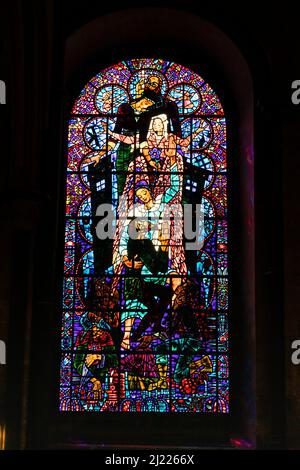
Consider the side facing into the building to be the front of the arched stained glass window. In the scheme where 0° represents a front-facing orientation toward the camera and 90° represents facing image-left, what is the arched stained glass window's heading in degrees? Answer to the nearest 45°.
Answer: approximately 0°
